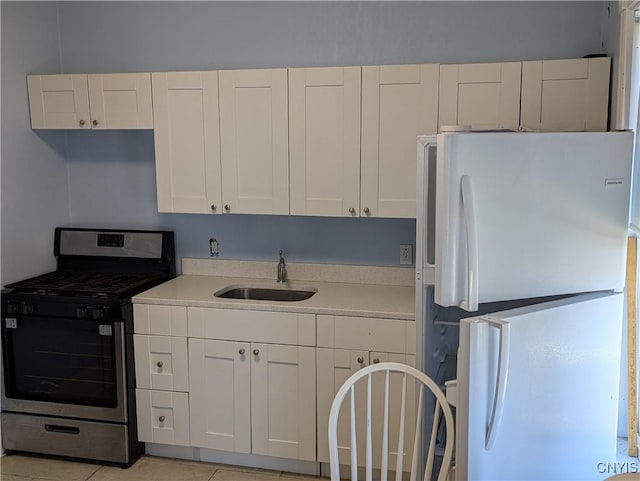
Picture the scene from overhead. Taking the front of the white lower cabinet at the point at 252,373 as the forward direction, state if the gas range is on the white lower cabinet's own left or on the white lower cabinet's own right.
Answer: on the white lower cabinet's own right

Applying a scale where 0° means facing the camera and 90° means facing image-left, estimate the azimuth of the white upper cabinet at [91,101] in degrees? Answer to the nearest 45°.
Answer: approximately 0°

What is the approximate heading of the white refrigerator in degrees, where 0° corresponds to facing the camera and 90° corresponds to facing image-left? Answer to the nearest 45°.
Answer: approximately 0°

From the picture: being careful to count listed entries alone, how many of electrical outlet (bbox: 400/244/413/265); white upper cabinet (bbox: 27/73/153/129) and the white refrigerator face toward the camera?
3

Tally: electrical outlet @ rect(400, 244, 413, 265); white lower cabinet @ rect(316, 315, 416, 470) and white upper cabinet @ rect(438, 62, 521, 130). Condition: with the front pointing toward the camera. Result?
3
